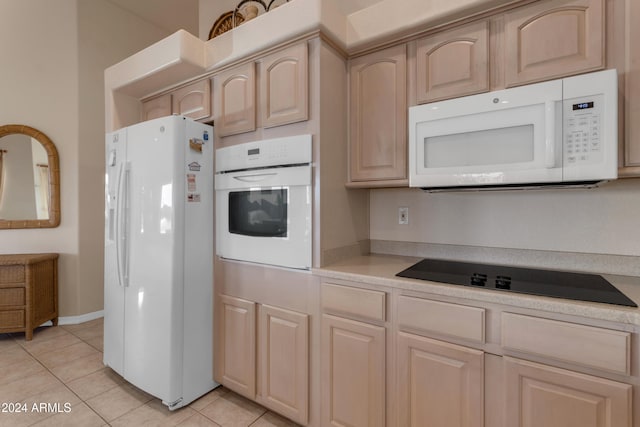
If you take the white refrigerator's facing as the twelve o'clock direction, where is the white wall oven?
The white wall oven is roughly at 9 o'clock from the white refrigerator.

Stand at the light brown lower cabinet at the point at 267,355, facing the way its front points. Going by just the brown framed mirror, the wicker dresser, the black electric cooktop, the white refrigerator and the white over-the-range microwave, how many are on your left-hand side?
2

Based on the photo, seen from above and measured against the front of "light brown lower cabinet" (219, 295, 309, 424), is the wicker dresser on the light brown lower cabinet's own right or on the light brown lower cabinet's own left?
on the light brown lower cabinet's own right

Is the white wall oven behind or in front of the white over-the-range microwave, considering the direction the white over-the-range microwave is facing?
in front

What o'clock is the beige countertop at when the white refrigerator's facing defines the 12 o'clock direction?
The beige countertop is roughly at 9 o'clock from the white refrigerator.

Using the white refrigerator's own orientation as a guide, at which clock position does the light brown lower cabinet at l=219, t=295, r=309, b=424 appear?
The light brown lower cabinet is roughly at 9 o'clock from the white refrigerator.

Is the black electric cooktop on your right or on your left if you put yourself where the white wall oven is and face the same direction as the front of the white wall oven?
on your left

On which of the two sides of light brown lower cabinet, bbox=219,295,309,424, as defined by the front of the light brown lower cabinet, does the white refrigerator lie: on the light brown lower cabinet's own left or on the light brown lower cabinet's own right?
on the light brown lower cabinet's own right

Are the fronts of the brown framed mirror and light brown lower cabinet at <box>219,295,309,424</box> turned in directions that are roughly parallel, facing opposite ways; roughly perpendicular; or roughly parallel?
roughly perpendicular

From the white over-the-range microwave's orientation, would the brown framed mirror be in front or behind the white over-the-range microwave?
in front

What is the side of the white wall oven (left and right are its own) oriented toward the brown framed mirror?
right

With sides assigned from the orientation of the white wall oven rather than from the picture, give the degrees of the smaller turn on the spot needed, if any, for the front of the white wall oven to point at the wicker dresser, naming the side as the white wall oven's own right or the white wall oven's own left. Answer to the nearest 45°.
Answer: approximately 90° to the white wall oven's own right

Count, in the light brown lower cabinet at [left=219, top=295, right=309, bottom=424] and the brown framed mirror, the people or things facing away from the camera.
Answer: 0

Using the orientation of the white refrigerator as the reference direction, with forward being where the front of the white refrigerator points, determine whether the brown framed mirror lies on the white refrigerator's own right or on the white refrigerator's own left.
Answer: on the white refrigerator's own right

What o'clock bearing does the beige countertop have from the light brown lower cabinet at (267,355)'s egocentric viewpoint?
The beige countertop is roughly at 9 o'clock from the light brown lower cabinet.

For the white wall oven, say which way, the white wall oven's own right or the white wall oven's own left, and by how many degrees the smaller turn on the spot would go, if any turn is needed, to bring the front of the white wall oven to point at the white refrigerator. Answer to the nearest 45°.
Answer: approximately 90° to the white wall oven's own right
